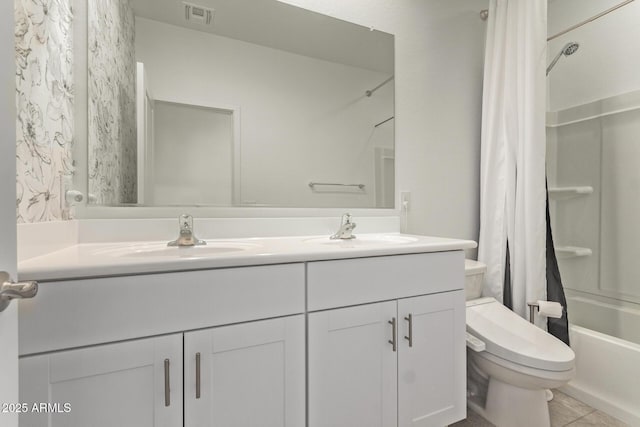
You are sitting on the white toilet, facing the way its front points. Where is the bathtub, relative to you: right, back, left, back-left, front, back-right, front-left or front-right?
left

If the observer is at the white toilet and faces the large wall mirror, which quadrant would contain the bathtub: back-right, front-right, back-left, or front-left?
back-right

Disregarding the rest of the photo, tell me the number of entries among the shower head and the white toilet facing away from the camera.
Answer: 0

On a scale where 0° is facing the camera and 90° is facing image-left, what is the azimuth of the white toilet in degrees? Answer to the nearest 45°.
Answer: approximately 315°

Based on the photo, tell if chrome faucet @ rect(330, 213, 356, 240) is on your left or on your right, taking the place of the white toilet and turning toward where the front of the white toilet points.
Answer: on your right

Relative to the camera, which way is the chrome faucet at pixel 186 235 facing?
toward the camera

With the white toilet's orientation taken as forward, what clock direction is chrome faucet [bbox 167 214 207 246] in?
The chrome faucet is roughly at 3 o'clock from the white toilet.

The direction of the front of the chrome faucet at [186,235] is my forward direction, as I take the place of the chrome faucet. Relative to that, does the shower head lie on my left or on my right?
on my left

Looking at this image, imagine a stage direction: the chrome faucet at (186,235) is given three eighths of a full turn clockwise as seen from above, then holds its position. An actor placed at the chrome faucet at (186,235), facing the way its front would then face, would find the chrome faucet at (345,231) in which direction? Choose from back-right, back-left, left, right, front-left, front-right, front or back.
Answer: back-right

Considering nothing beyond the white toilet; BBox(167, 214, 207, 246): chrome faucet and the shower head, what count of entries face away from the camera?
0

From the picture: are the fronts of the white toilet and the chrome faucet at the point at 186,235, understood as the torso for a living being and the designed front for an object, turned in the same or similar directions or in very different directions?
same or similar directions

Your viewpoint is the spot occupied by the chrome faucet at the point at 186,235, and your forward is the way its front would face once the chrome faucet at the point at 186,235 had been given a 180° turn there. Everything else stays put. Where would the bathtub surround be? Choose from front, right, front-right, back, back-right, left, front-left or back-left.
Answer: right

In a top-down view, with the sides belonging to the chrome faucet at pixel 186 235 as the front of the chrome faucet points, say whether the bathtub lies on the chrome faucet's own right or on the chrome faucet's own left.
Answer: on the chrome faucet's own left
